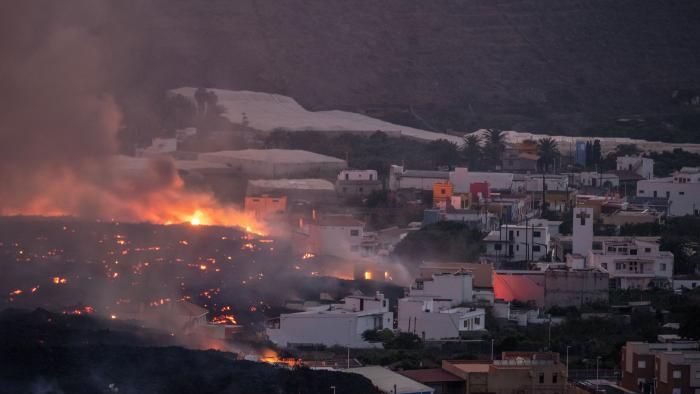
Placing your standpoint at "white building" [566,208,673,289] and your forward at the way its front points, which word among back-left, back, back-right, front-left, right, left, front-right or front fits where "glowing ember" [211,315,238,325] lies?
front-right

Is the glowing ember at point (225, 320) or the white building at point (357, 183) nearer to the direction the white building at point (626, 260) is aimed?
the glowing ember

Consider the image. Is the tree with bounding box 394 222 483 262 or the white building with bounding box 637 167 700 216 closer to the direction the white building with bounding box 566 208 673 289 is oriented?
the tree

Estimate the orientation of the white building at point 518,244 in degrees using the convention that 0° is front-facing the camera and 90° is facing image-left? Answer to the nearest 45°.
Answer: approximately 0°

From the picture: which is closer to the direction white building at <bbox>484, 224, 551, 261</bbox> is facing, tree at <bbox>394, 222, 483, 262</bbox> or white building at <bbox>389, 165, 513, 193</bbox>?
the tree

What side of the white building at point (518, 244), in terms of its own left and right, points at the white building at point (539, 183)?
back

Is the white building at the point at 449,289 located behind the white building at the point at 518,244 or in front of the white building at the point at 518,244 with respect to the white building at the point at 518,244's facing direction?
in front

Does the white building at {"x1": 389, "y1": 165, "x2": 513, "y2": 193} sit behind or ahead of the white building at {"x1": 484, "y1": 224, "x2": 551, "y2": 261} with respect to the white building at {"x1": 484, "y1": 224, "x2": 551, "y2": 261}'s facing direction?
behind
